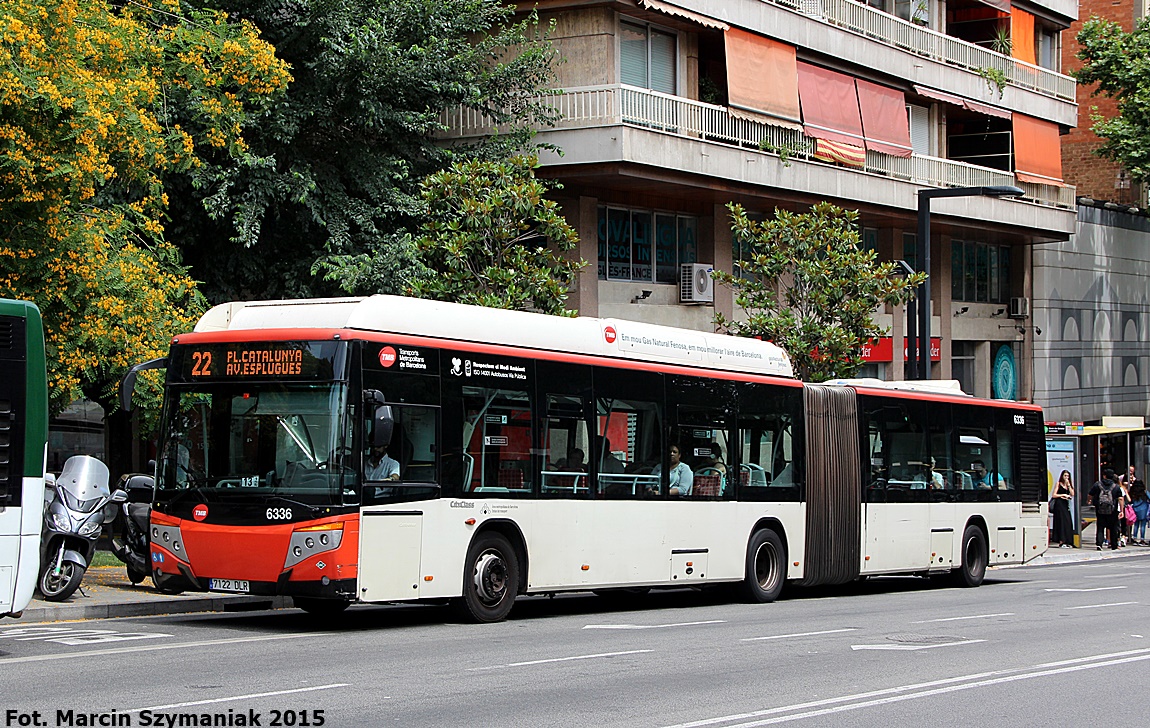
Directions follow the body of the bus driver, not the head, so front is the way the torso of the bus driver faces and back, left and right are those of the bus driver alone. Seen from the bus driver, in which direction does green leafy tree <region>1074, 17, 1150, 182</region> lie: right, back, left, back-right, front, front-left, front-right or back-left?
back

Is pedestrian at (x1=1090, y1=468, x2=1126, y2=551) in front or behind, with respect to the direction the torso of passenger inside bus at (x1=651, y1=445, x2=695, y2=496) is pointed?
behind

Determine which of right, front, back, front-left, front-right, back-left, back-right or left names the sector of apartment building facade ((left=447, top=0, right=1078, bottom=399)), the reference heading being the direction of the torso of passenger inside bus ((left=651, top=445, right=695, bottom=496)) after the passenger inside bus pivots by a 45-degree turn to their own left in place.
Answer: back

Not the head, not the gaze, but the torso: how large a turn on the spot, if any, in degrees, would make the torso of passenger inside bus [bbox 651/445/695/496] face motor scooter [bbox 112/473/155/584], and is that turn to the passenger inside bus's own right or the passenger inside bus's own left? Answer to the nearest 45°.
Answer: approximately 45° to the passenger inside bus's own right

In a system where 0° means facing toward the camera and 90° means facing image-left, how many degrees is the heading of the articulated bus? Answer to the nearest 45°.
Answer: approximately 45°

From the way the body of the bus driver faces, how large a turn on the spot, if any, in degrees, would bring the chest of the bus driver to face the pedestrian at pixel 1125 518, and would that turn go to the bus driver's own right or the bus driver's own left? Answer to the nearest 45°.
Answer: approximately 180°

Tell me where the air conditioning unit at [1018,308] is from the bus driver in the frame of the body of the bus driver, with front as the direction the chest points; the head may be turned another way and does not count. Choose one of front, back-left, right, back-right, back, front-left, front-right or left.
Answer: back

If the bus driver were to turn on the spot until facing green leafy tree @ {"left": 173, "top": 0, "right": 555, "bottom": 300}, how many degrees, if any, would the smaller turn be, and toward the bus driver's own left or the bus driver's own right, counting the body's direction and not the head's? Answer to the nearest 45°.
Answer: approximately 135° to the bus driver's own right
